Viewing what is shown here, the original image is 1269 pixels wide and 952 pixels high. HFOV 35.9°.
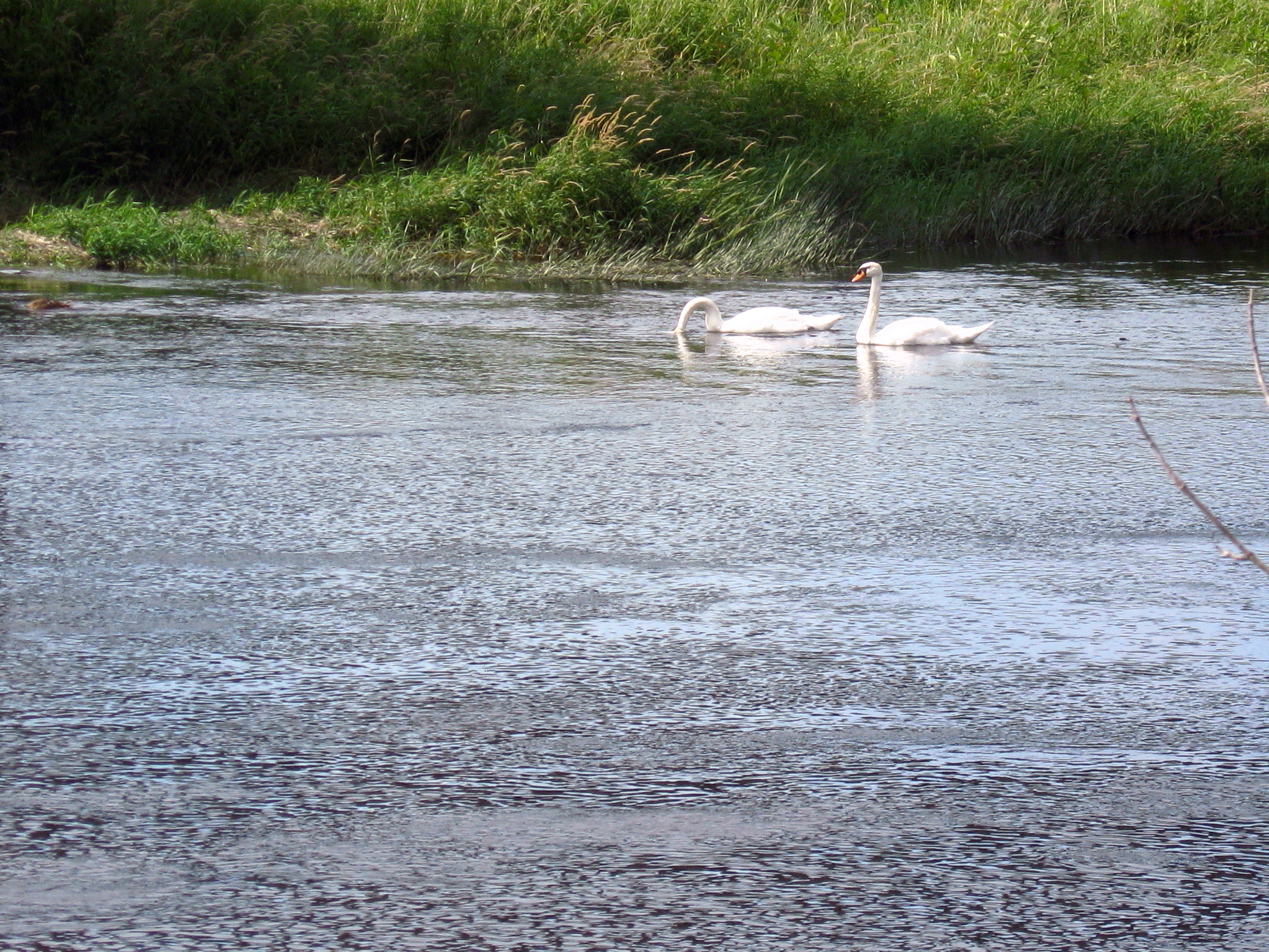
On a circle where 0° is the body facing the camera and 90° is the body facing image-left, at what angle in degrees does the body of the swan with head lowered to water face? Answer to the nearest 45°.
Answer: approximately 90°

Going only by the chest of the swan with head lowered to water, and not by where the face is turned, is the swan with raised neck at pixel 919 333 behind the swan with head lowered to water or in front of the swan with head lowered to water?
behind

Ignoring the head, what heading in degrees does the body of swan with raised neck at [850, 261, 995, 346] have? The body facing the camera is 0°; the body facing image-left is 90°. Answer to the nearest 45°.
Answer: approximately 90°

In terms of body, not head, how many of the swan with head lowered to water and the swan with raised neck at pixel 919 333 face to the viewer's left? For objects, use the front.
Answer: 2

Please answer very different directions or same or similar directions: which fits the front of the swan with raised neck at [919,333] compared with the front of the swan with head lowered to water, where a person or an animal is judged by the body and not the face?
same or similar directions

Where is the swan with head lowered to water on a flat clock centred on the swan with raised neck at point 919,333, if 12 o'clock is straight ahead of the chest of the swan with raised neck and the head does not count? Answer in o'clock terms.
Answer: The swan with head lowered to water is roughly at 1 o'clock from the swan with raised neck.
